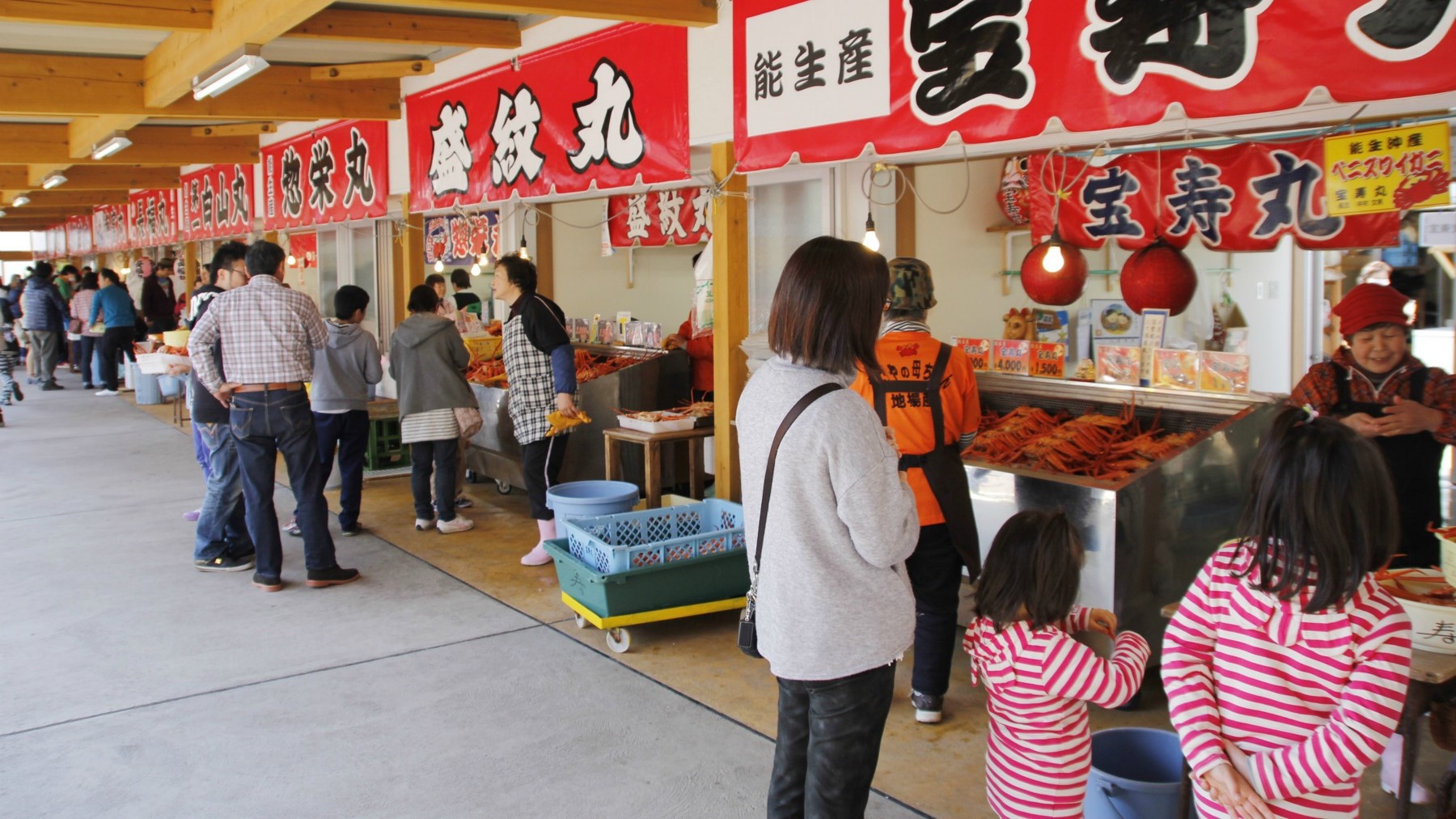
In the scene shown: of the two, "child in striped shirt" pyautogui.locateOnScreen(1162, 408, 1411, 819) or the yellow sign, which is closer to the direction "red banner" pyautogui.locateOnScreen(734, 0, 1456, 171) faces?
the child in striped shirt

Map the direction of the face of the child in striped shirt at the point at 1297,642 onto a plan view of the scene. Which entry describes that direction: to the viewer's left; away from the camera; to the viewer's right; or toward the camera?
away from the camera

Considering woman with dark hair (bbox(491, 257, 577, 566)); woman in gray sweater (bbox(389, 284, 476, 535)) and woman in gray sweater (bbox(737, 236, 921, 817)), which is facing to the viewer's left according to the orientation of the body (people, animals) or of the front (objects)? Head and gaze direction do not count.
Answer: the woman with dark hair

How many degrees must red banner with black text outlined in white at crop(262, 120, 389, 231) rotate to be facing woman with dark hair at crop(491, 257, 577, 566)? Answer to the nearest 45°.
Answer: approximately 45° to its left

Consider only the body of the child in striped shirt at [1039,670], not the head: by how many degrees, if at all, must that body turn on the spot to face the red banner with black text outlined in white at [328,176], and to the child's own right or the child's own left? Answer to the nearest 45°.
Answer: approximately 90° to the child's own left

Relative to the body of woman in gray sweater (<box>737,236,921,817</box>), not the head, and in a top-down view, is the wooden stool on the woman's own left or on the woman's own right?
on the woman's own left

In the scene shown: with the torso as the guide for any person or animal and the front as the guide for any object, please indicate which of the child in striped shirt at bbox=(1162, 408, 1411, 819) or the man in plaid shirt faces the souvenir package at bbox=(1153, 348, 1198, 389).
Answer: the child in striped shirt

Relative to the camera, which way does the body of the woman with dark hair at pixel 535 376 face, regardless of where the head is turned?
to the viewer's left

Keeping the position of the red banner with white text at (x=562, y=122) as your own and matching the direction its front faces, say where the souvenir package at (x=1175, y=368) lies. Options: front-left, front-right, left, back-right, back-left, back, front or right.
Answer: left

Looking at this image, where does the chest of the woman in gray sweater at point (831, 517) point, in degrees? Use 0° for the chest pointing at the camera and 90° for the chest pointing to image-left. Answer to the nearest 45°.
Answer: approximately 225°

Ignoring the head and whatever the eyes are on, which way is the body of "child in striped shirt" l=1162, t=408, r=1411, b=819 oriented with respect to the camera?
away from the camera
